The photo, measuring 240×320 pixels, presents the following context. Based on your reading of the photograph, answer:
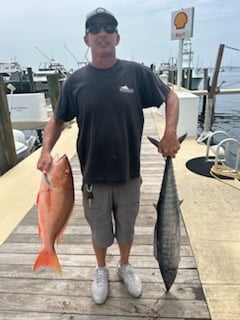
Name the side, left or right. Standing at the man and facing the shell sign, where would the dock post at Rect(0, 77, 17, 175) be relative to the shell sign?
left

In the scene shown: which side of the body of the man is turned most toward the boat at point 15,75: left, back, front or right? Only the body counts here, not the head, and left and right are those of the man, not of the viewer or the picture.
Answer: back

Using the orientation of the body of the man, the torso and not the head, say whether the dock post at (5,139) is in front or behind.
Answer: behind

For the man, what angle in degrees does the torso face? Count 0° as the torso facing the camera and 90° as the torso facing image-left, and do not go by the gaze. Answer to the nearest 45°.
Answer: approximately 0°

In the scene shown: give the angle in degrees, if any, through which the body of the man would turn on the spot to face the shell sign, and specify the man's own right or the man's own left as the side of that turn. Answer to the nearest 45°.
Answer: approximately 180°

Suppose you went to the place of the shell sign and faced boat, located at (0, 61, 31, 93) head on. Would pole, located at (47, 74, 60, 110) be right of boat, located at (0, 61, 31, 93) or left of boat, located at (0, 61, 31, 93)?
left

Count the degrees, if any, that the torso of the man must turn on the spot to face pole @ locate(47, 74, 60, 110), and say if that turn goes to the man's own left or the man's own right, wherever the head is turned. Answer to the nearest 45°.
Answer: approximately 180°

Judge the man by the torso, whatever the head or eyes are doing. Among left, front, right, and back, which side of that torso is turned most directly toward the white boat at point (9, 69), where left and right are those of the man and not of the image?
back
